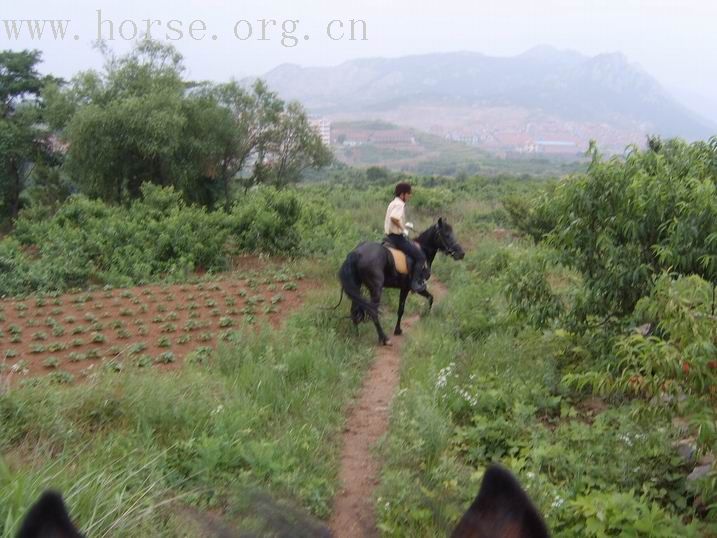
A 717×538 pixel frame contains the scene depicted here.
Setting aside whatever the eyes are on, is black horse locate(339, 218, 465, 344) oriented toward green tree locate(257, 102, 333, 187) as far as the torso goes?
no

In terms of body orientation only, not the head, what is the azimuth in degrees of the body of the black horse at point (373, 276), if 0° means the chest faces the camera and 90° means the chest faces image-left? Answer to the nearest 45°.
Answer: approximately 225°

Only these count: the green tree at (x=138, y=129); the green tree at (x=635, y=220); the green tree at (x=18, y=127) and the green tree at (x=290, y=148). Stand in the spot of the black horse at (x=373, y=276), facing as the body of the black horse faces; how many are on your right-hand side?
1

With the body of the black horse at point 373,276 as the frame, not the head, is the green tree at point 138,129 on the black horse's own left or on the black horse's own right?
on the black horse's own left

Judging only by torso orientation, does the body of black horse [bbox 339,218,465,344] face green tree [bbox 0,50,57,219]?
no

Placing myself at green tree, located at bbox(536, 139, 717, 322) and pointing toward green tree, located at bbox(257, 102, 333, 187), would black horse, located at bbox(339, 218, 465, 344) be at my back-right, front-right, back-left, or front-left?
front-left

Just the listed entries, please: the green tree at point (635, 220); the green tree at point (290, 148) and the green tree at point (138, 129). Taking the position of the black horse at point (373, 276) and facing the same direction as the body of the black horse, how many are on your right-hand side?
1

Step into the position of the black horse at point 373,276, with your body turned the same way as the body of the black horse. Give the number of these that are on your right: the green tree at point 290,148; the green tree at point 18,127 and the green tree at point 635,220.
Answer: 1
